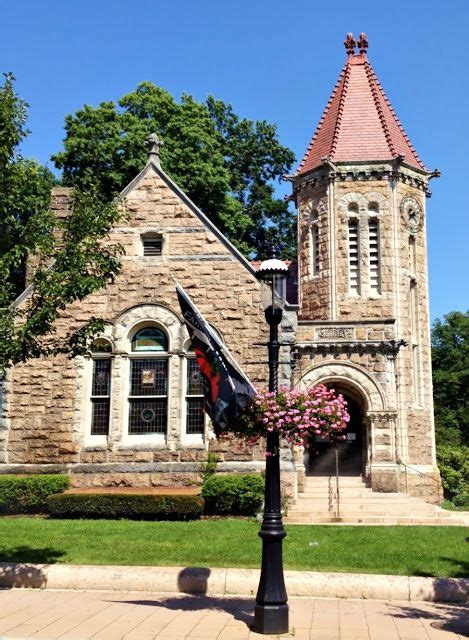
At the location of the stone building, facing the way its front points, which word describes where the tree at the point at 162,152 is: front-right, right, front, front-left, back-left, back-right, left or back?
back

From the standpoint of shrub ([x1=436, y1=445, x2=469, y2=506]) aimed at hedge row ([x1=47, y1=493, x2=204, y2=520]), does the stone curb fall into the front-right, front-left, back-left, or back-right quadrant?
front-left

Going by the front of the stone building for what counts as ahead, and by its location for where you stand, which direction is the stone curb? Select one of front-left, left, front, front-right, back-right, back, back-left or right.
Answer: front

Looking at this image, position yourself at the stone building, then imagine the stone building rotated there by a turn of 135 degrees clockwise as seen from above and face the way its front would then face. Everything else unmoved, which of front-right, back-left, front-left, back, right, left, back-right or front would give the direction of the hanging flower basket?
back-left

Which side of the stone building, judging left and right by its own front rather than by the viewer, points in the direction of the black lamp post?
front

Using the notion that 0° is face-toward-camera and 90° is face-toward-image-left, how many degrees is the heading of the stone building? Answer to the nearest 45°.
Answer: approximately 0°

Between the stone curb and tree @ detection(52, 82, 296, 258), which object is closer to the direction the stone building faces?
the stone curb

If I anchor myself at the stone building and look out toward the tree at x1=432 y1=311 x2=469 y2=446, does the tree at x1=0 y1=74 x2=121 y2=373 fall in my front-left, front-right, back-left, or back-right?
back-right
